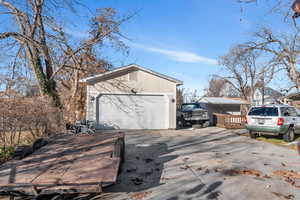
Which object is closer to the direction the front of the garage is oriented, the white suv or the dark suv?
the white suv

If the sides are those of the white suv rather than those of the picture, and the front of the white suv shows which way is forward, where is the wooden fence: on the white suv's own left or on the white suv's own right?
on the white suv's own left

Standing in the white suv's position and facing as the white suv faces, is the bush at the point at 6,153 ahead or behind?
behind

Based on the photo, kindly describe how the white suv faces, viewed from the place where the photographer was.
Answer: facing away from the viewer and to the right of the viewer

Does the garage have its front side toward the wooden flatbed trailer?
yes

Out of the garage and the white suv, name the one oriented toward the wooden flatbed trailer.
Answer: the garage

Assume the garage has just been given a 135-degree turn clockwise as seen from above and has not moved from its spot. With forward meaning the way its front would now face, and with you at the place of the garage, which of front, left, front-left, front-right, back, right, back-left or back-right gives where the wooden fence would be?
back-right

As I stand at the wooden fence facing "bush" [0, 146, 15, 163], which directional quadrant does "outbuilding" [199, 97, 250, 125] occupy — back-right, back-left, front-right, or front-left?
back-right

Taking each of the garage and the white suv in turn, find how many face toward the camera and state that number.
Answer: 1
